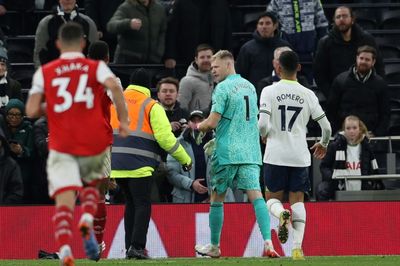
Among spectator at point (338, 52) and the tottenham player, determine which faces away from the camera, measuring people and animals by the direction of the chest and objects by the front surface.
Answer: the tottenham player

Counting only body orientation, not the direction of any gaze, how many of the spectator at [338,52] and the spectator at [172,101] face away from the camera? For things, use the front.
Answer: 0

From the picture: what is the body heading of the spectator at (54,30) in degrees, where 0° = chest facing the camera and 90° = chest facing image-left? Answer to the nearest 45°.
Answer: approximately 0°

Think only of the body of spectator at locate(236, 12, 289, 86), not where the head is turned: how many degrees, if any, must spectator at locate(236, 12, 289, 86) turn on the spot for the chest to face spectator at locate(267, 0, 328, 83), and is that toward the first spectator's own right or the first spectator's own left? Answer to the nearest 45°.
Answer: approximately 135° to the first spectator's own left

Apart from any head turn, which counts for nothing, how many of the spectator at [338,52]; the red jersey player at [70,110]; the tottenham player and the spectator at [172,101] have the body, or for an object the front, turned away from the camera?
2

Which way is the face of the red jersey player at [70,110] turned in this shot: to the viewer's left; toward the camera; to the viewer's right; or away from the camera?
away from the camera
